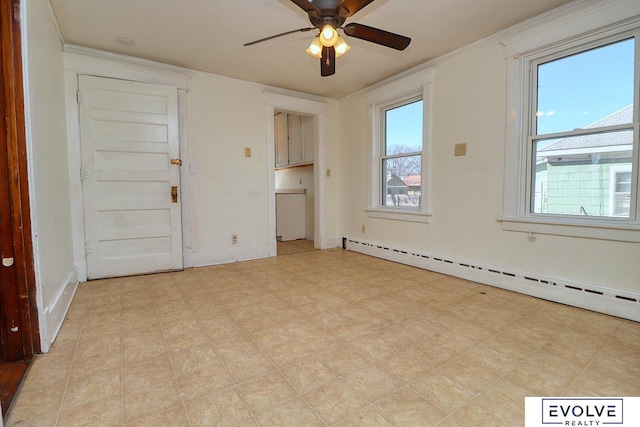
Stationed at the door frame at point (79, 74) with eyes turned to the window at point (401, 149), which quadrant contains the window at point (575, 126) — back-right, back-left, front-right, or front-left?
front-right

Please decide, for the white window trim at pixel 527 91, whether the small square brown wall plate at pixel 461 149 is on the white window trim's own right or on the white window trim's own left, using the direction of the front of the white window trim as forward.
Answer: on the white window trim's own right

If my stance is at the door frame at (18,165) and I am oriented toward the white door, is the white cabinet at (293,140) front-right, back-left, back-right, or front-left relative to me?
front-right

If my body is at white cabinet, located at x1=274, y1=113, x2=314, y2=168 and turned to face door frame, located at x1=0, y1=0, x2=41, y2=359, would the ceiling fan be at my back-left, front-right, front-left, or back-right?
front-left

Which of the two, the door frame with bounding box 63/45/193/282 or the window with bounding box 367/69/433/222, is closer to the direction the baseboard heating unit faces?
the door frame

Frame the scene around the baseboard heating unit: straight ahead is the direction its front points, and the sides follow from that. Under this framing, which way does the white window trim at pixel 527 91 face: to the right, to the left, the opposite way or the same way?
the same way

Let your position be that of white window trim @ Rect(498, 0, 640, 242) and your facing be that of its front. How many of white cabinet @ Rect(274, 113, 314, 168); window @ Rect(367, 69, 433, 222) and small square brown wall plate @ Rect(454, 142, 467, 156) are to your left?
0

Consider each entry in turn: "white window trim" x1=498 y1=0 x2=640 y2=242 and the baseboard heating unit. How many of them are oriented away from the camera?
0

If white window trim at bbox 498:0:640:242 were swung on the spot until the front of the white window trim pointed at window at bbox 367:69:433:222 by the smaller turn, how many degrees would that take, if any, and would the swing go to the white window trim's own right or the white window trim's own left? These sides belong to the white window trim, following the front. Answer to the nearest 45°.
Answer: approximately 90° to the white window trim's own right

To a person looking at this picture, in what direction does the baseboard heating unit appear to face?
facing the viewer and to the left of the viewer

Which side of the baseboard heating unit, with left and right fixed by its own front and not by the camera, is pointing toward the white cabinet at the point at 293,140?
right

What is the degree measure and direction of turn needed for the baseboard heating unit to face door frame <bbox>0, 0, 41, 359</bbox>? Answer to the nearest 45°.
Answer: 0° — it already faces it

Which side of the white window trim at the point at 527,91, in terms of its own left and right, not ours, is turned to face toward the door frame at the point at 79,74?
front

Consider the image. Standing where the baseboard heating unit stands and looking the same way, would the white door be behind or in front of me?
in front

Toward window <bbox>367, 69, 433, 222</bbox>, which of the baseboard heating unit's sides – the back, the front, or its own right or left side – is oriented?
right
